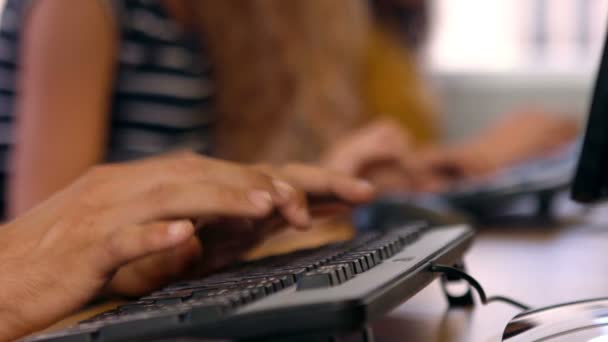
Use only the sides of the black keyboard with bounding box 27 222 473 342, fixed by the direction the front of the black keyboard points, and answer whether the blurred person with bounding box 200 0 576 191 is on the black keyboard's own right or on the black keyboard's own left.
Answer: on the black keyboard's own right

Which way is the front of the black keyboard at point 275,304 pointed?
to the viewer's left

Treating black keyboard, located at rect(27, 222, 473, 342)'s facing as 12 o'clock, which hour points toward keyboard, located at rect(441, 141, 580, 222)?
The keyboard is roughly at 4 o'clock from the black keyboard.

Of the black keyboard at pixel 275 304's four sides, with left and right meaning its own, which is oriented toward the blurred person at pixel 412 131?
right

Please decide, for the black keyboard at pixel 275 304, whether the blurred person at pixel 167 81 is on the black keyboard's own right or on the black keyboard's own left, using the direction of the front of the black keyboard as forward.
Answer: on the black keyboard's own right

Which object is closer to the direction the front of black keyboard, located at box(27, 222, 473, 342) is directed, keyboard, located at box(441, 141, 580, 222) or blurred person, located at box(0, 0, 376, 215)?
the blurred person
